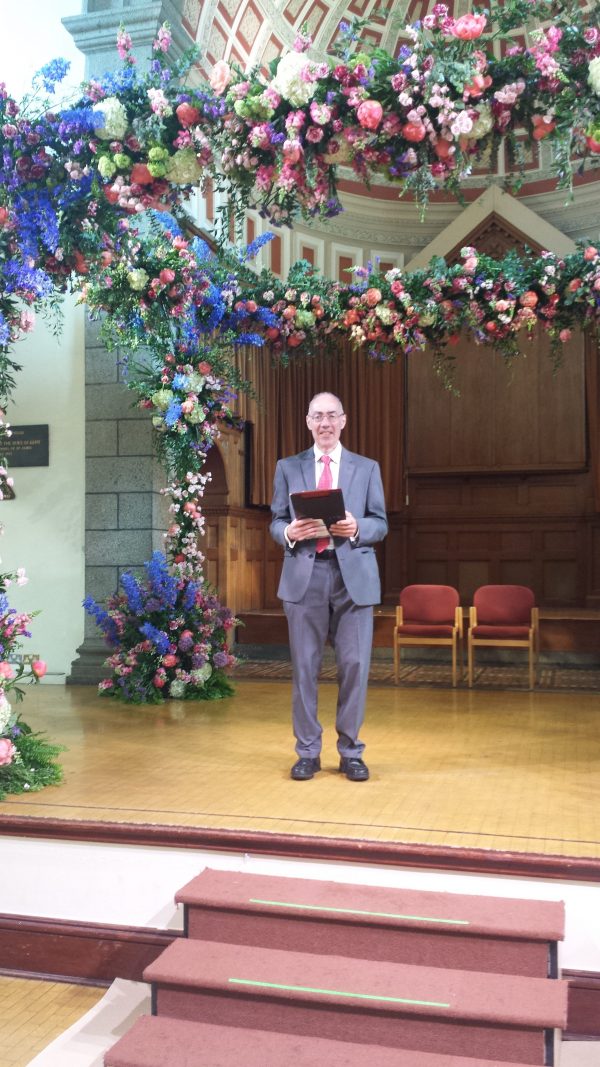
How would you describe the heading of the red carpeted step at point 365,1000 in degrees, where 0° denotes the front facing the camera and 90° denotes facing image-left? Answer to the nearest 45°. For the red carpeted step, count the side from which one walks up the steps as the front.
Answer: approximately 0°

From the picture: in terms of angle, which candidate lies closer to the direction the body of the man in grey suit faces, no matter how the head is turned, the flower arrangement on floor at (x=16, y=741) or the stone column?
the flower arrangement on floor

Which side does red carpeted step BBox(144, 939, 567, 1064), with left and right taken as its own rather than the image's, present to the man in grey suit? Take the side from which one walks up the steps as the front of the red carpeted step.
back

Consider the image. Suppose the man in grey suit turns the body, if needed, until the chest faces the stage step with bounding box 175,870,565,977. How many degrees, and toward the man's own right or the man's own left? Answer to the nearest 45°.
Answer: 0° — they already face it

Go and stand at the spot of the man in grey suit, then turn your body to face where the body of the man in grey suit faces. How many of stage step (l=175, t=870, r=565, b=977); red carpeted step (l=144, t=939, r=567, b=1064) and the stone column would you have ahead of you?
2

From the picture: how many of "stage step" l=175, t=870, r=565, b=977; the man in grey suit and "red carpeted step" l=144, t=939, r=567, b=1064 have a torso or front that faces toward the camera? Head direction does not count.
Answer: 3

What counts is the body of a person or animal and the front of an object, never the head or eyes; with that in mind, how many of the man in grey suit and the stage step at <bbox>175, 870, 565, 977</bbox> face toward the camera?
2

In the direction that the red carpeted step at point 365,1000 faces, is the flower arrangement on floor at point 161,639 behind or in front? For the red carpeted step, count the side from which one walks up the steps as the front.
behind

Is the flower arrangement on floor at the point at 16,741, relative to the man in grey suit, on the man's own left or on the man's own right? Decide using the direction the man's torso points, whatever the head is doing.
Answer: on the man's own right

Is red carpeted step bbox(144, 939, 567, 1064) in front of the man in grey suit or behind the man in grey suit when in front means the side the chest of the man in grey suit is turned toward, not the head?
in front
